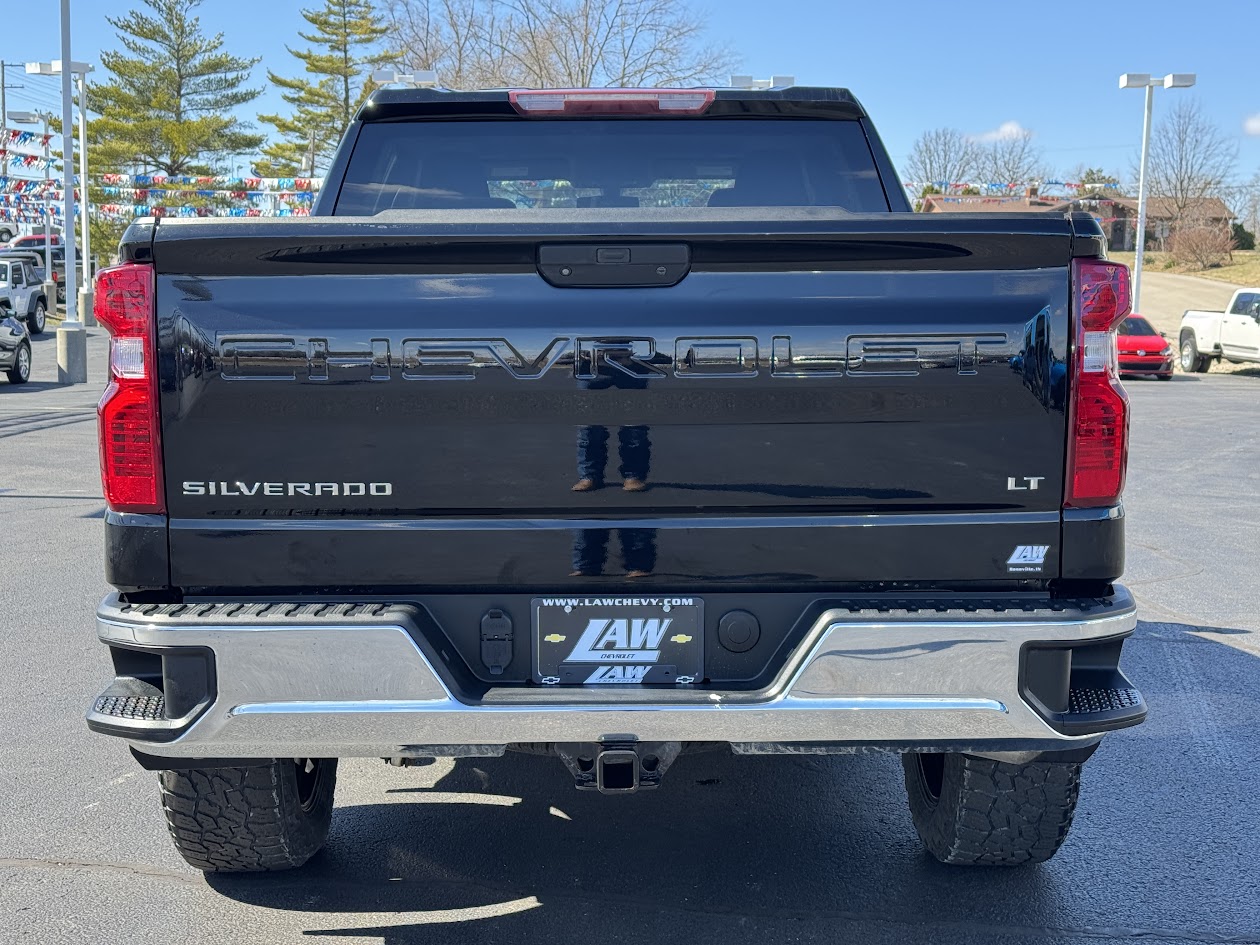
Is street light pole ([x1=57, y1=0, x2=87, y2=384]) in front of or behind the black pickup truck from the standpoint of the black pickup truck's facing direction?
in front

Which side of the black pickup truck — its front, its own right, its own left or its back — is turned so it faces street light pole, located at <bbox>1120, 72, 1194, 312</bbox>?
front

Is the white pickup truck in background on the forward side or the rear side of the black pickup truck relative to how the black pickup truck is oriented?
on the forward side

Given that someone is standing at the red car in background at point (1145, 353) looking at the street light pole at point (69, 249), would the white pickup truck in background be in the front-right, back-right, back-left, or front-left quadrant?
back-right

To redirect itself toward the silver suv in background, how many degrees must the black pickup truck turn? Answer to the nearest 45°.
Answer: approximately 45° to its left

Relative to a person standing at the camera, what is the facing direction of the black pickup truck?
facing away from the viewer

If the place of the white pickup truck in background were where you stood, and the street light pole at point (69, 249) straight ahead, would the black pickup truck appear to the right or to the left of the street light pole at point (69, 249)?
left
